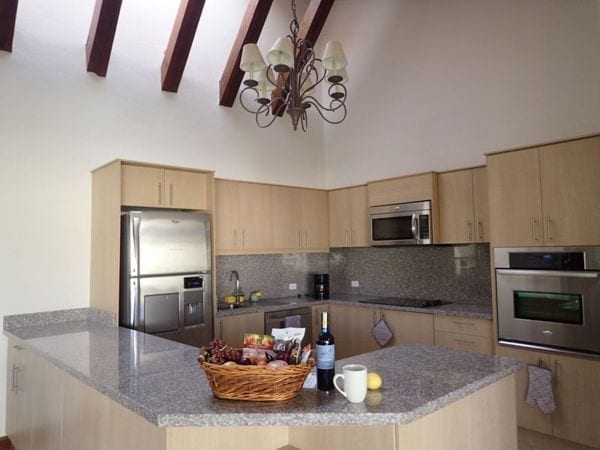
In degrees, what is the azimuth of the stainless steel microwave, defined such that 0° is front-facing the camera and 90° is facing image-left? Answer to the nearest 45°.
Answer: approximately 45°

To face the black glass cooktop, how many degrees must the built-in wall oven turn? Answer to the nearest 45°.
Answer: approximately 90° to its right

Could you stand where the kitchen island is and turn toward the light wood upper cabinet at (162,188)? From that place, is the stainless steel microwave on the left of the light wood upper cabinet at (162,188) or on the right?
right
